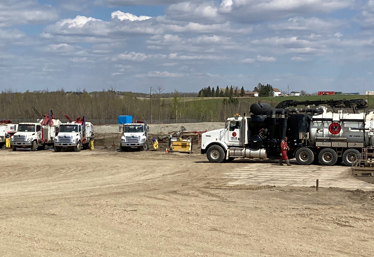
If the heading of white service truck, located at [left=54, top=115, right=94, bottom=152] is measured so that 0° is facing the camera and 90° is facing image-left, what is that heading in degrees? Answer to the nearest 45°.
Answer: approximately 45°

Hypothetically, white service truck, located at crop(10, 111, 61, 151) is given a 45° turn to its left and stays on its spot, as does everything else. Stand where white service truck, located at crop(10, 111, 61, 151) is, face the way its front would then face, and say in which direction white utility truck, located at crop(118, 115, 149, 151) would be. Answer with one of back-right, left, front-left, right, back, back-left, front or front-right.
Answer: front-left

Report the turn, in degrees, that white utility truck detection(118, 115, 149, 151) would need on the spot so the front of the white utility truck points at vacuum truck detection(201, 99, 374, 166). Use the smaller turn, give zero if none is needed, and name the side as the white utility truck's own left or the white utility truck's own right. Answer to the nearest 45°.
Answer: approximately 45° to the white utility truck's own left

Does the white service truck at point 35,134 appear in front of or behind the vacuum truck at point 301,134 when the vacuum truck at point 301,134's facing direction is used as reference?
in front

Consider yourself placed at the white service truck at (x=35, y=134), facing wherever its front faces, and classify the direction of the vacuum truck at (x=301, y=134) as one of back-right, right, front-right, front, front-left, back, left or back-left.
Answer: left

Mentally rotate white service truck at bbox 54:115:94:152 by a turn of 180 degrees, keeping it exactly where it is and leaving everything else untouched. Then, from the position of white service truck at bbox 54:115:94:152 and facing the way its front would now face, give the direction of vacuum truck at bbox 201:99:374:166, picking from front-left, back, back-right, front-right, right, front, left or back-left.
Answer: right

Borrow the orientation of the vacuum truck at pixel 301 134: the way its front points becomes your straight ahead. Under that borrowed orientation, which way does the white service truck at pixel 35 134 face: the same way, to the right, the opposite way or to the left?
to the left

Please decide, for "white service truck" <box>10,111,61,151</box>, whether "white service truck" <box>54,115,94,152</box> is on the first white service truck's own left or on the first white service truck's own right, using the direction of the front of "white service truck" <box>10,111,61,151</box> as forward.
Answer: on the first white service truck's own left

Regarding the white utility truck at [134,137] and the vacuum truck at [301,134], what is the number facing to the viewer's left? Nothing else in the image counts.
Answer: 1

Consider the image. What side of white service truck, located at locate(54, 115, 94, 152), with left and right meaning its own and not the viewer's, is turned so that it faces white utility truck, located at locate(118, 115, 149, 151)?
left

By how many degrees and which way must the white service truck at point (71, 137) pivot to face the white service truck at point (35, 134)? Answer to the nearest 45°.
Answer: approximately 90° to its right

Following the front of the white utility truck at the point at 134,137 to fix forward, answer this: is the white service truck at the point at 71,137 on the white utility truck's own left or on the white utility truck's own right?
on the white utility truck's own right

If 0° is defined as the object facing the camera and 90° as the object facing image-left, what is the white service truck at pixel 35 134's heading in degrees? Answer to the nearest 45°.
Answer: approximately 45°

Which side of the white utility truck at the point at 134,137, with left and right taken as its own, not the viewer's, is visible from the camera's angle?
front

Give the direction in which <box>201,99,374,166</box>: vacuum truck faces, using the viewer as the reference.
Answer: facing to the left of the viewer
